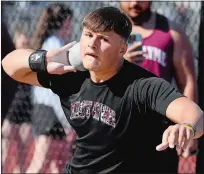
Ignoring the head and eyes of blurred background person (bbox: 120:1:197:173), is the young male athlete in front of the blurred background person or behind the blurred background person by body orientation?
in front

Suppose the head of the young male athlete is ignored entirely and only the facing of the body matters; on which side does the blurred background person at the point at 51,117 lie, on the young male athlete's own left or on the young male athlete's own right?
on the young male athlete's own right

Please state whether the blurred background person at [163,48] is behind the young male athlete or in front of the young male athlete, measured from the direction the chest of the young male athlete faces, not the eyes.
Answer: behind

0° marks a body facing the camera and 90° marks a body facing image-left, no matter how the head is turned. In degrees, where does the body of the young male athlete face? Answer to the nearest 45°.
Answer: approximately 45°

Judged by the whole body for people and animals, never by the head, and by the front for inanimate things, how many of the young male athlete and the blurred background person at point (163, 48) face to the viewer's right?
0
